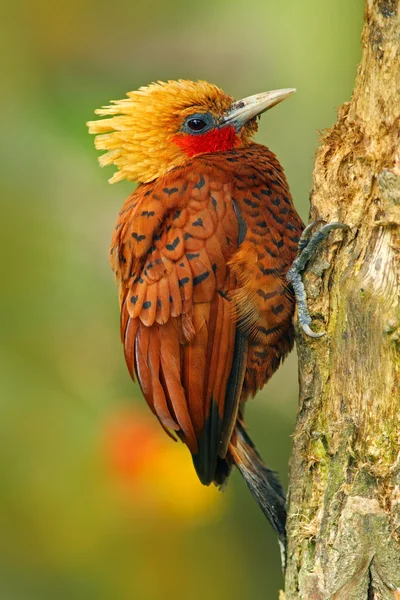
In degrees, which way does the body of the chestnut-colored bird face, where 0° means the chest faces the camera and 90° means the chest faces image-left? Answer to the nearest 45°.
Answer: approximately 270°
